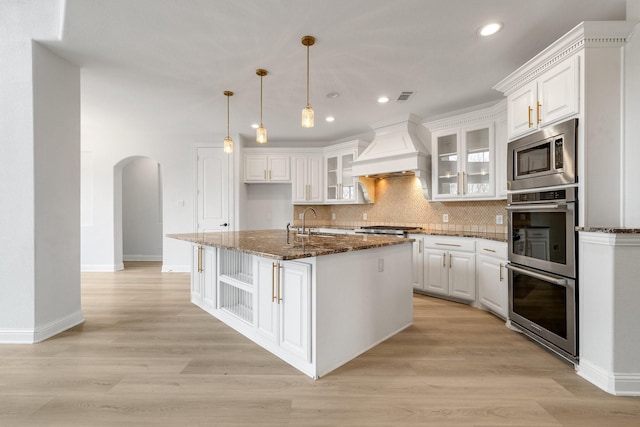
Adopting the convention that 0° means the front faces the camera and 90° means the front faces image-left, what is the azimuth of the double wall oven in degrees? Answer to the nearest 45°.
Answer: approximately 45°

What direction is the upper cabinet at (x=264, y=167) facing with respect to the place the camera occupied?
facing the viewer

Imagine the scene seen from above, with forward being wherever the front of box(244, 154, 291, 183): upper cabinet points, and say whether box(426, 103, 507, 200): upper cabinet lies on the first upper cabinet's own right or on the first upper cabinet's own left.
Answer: on the first upper cabinet's own left

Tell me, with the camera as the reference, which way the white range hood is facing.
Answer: facing the viewer and to the left of the viewer

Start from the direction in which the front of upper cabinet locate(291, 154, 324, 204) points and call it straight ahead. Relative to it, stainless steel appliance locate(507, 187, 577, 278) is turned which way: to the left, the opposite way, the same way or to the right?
to the right

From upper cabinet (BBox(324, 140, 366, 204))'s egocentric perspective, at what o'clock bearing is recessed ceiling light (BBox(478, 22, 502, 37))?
The recessed ceiling light is roughly at 10 o'clock from the upper cabinet.

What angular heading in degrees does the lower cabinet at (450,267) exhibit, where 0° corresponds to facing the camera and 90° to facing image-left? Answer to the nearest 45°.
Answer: approximately 45°

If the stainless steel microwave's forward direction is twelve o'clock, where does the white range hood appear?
The white range hood is roughly at 3 o'clock from the stainless steel microwave.

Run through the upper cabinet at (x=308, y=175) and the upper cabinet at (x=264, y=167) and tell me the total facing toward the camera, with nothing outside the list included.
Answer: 2
